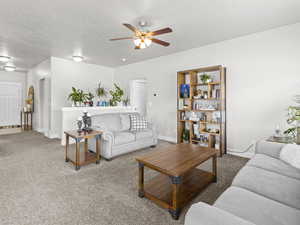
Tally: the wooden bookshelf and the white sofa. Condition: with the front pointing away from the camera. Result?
0

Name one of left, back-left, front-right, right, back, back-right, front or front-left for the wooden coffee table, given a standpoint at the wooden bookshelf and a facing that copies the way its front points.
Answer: front-left

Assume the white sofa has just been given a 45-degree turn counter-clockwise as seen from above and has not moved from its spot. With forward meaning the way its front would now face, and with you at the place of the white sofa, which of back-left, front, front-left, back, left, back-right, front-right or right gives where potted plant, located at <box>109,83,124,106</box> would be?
left

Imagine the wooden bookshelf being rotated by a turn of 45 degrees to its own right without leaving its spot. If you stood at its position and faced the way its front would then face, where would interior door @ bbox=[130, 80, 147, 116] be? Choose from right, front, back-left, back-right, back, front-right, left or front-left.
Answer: front-right

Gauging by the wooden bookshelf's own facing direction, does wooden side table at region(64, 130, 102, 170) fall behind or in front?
in front

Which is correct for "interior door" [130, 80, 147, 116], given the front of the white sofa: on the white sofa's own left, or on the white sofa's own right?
on the white sofa's own left

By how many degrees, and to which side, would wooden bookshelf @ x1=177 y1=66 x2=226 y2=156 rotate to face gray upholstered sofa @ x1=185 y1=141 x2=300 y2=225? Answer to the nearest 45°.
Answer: approximately 45° to its left

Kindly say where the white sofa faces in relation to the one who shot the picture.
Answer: facing the viewer and to the right of the viewer

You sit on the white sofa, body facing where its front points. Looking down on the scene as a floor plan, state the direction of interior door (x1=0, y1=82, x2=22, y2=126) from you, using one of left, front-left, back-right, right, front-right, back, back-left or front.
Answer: back

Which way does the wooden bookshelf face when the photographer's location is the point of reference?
facing the viewer and to the left of the viewer
